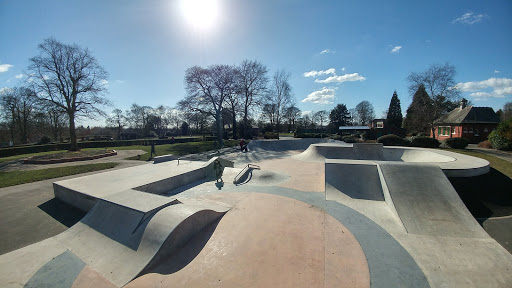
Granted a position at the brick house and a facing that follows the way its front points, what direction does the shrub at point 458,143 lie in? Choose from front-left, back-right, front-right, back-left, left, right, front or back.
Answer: front-left

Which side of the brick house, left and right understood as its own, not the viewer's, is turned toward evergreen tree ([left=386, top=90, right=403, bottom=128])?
right

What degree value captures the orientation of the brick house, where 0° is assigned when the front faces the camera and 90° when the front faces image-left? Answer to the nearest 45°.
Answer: approximately 45°

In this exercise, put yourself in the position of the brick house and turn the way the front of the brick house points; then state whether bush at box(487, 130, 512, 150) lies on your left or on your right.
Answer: on your left

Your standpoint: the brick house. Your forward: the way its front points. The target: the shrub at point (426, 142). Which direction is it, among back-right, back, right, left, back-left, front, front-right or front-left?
front-left

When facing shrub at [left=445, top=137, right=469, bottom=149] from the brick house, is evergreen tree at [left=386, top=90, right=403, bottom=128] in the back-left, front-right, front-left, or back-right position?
back-right

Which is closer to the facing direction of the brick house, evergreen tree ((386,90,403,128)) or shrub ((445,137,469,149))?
the shrub
